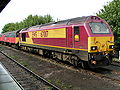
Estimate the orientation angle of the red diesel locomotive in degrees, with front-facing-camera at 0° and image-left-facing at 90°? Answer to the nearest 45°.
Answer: approximately 315°

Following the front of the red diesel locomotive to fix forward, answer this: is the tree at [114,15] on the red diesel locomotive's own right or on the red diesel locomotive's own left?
on the red diesel locomotive's own left
